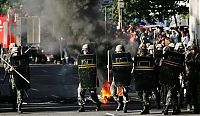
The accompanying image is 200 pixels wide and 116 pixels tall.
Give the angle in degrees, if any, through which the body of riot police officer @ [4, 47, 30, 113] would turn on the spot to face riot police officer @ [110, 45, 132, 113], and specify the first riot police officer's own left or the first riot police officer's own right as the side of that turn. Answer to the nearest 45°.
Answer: approximately 90° to the first riot police officer's own left

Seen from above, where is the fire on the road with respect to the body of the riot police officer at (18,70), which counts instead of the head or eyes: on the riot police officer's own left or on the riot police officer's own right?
on the riot police officer's own left

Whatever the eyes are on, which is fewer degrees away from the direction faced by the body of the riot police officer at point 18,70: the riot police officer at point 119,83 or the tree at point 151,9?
the riot police officer

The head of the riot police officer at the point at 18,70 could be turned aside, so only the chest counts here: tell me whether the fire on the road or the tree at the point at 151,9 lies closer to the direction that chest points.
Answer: the fire on the road

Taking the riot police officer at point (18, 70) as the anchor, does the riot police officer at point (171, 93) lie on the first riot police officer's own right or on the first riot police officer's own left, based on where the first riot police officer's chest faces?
on the first riot police officer's own left

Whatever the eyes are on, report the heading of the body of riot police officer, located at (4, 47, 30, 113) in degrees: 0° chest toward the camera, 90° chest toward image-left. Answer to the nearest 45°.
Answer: approximately 0°

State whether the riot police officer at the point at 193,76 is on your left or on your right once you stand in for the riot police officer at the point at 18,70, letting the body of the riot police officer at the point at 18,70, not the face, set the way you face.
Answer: on your left
